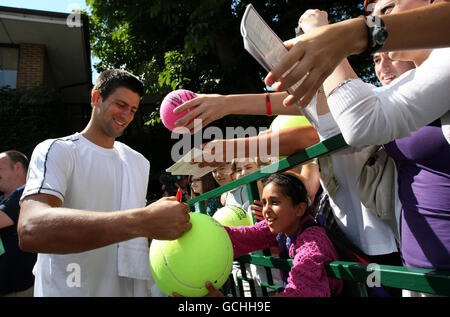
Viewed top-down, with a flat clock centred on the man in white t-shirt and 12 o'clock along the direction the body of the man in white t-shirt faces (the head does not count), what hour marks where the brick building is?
The brick building is roughly at 7 o'clock from the man in white t-shirt.

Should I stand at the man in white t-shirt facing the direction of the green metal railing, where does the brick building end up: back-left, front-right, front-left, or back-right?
back-left

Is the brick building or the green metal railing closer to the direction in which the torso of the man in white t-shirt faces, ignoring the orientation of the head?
the green metal railing

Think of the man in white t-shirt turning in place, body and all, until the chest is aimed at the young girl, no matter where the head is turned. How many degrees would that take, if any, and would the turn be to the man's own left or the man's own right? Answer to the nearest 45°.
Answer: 0° — they already face them

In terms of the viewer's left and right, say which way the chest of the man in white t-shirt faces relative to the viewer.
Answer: facing the viewer and to the right of the viewer

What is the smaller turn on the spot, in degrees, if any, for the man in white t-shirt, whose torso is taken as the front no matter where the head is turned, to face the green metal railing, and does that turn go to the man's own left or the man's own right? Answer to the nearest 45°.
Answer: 0° — they already face it

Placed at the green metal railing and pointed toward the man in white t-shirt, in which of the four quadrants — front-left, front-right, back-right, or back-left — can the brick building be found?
front-right

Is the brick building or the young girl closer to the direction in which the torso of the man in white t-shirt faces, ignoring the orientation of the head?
the young girl

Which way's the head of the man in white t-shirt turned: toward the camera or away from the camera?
toward the camera
